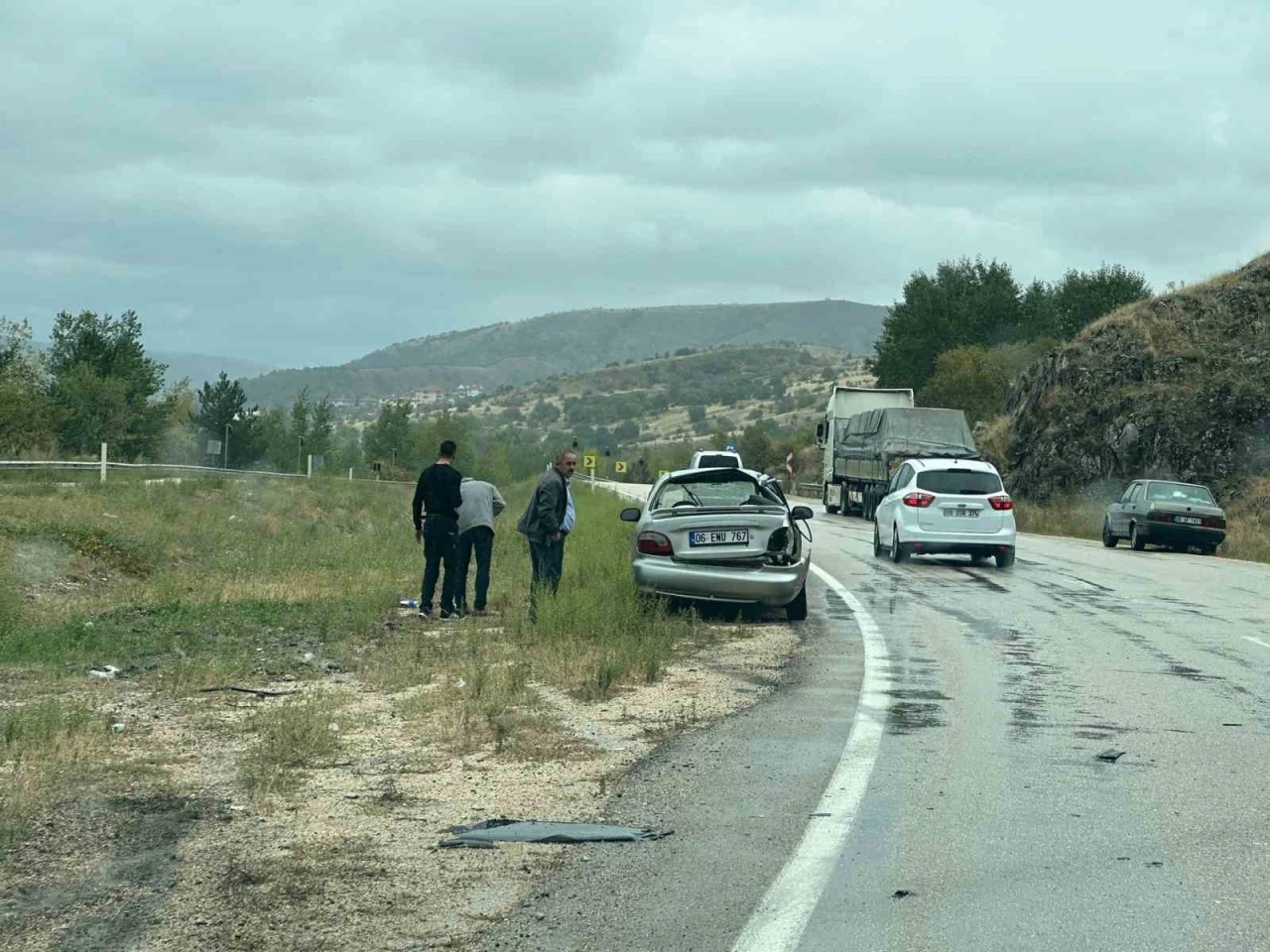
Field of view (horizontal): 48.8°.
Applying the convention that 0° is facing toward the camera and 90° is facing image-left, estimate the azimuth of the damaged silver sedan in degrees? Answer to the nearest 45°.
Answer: approximately 180°

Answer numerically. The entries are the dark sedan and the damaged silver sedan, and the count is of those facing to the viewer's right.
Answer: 0

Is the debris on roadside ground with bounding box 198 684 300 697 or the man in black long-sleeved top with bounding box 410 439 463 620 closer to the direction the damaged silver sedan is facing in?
the man in black long-sleeved top

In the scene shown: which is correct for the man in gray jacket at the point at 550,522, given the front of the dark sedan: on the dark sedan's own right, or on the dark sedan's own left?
on the dark sedan's own left

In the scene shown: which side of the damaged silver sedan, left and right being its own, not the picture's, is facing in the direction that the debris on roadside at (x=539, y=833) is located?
back

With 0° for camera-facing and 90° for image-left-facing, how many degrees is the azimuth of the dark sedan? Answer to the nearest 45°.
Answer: approximately 135°

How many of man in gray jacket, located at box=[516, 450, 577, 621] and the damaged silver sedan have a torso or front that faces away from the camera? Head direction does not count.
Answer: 1

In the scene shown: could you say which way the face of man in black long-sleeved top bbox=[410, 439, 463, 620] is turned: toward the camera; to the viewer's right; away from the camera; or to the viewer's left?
away from the camera
